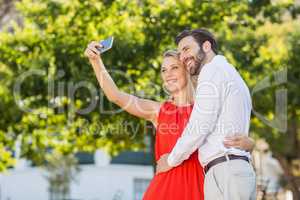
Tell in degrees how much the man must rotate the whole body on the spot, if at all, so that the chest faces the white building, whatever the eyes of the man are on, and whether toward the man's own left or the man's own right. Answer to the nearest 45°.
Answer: approximately 90° to the man's own right

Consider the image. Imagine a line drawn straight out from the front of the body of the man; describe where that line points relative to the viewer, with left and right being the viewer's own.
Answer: facing to the left of the viewer

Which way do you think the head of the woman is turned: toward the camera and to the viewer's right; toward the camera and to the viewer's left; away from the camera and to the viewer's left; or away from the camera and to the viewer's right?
toward the camera and to the viewer's left

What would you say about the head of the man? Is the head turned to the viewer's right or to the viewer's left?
to the viewer's left

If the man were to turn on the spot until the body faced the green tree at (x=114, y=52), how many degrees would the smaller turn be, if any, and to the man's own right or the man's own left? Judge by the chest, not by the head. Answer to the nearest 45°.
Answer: approximately 90° to the man's own right

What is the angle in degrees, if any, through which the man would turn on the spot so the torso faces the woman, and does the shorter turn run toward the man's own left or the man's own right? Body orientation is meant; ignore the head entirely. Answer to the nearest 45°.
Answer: approximately 45° to the man's own right
